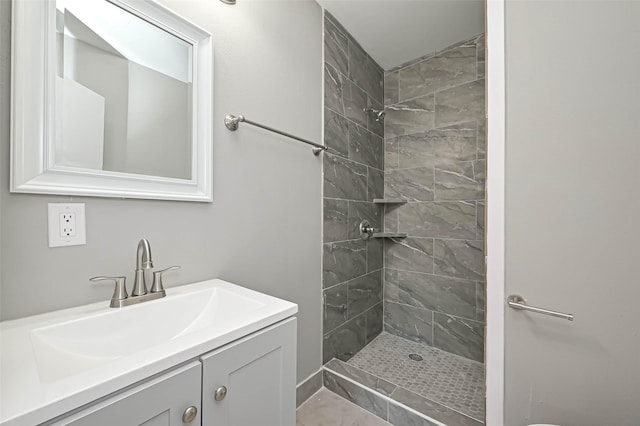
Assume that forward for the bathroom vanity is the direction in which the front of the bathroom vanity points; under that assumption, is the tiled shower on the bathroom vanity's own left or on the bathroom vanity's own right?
on the bathroom vanity's own left

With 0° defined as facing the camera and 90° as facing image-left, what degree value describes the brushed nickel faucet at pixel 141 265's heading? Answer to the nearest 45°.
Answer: approximately 315°

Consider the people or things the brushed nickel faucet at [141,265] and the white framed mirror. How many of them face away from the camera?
0

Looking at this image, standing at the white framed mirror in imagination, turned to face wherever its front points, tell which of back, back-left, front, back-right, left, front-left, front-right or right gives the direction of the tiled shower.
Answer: front-left

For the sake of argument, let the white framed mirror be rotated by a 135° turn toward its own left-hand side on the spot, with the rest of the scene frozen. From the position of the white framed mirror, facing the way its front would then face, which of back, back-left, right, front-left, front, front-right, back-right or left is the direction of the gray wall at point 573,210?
back-right

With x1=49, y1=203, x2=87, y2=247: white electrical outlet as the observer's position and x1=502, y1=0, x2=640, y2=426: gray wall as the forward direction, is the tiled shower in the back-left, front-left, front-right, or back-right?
front-left
